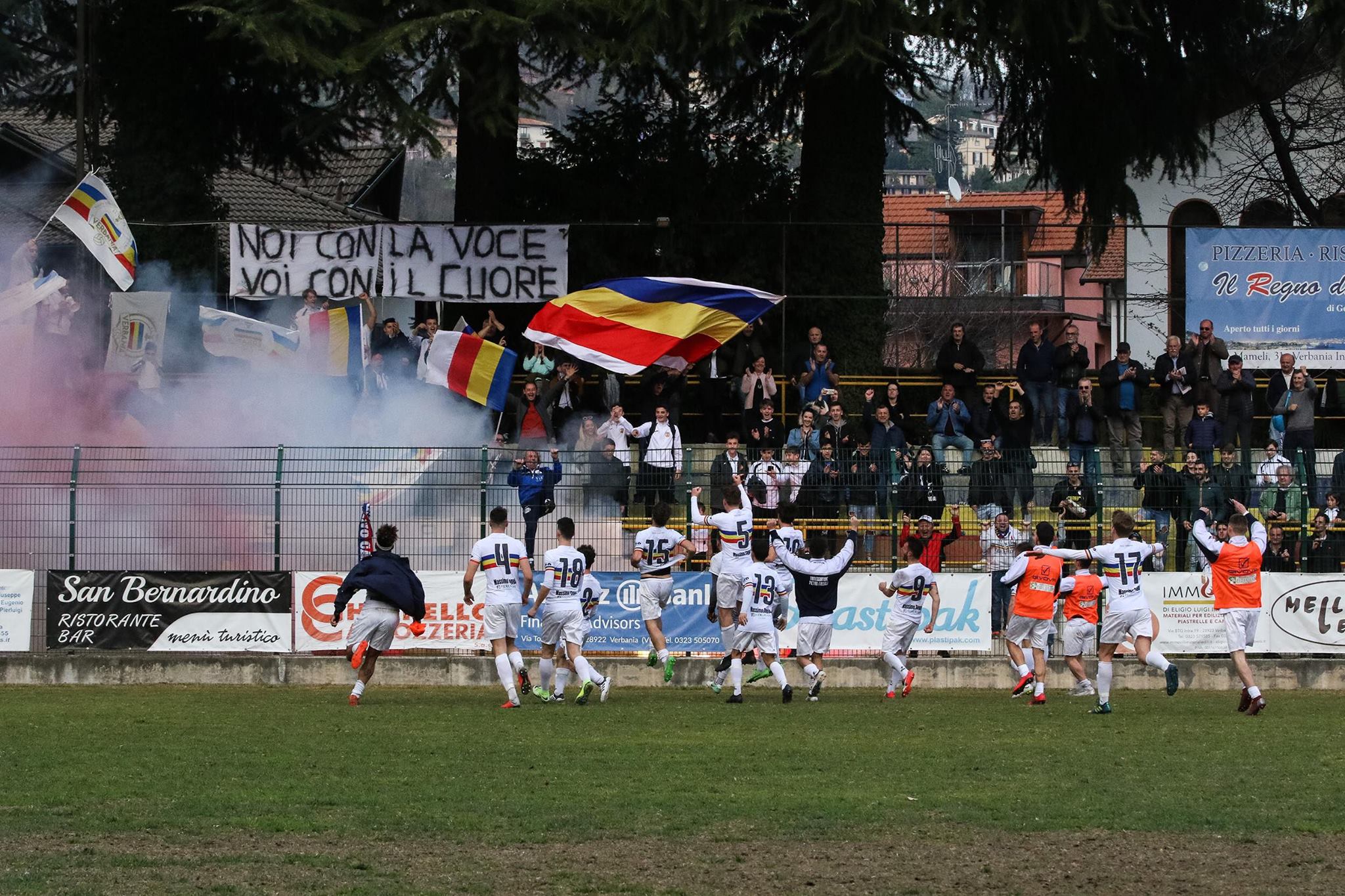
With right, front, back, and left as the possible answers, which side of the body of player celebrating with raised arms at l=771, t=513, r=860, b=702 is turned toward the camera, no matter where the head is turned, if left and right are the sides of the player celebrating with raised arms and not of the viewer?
back

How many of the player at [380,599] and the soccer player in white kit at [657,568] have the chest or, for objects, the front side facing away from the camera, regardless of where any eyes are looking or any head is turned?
2

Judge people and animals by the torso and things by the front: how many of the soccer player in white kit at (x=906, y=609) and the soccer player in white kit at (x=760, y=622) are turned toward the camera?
0

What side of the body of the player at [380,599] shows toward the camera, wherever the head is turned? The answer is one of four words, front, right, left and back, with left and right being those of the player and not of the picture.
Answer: back

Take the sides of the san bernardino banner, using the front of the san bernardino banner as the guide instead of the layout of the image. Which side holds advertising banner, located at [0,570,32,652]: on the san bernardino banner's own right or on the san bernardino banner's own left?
on the san bernardino banner's own right

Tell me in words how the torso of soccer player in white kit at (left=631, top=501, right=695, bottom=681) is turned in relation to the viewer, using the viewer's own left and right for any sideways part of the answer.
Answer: facing away from the viewer

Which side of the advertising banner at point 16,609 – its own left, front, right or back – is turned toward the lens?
front

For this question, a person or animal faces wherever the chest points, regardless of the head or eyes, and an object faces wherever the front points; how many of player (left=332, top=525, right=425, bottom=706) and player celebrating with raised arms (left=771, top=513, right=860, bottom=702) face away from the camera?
2

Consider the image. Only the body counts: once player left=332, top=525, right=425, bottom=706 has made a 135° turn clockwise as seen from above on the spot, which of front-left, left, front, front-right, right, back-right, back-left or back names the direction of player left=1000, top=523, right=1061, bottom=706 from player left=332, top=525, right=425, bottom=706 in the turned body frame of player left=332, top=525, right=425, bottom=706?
front-left

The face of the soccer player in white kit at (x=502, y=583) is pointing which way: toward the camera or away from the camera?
away from the camera

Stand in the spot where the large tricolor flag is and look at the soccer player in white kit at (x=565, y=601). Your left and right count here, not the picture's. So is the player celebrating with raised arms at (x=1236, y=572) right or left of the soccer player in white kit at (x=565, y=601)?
left

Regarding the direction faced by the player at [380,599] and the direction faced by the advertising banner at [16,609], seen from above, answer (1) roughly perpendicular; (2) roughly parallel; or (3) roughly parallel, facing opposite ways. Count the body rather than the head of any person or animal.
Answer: roughly parallel, facing opposite ways

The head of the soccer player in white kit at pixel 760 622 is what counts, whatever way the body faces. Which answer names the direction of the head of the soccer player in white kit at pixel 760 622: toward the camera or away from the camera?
away from the camera

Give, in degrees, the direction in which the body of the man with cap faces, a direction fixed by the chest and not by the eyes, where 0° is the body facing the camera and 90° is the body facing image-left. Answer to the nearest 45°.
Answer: approximately 0°

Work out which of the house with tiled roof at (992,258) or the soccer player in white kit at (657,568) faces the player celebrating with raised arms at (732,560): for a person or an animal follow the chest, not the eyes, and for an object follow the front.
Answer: the house with tiled roof

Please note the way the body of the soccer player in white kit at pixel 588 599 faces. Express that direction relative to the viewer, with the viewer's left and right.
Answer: facing away from the viewer and to the right of the viewer

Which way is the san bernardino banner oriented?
toward the camera

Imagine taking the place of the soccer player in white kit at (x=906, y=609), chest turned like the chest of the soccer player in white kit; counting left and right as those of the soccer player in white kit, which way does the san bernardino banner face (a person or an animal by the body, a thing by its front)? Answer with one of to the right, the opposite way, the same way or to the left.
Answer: the opposite way

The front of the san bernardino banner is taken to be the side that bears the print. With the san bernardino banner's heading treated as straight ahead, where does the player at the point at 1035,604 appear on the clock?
The player is roughly at 10 o'clock from the san bernardino banner.
